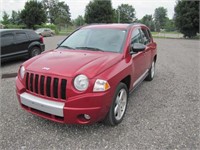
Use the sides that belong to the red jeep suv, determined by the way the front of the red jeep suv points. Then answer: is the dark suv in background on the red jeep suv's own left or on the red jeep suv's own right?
on the red jeep suv's own right

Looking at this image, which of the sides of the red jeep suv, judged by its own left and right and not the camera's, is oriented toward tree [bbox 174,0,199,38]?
back

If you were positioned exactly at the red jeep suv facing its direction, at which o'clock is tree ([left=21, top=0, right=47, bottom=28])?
The tree is roughly at 4 o'clock from the red jeep suv.

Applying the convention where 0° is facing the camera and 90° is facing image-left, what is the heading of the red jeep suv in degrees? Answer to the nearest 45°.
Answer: approximately 45°

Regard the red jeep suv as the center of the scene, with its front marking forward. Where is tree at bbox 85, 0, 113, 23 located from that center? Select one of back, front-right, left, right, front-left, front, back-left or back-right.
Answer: back-right
